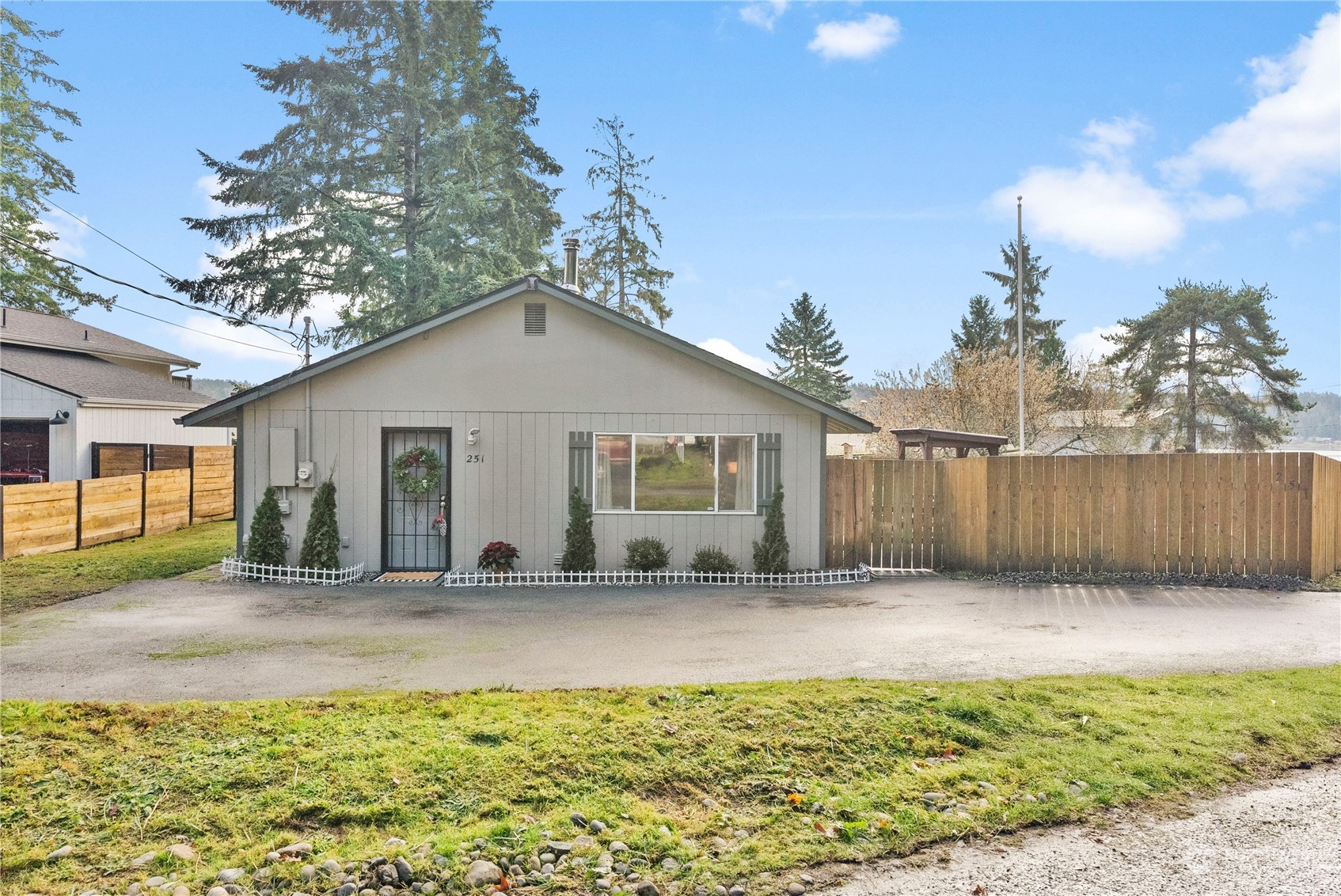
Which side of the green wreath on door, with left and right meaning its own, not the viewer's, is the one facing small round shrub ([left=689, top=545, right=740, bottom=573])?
left

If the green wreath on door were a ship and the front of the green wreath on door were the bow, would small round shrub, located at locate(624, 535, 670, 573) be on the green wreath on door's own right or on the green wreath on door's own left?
on the green wreath on door's own left

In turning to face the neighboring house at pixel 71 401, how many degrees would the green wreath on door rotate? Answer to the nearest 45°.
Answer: approximately 135° to its right

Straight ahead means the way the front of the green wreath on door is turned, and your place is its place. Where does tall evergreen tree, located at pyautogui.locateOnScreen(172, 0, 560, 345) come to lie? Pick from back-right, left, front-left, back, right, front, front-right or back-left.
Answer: back

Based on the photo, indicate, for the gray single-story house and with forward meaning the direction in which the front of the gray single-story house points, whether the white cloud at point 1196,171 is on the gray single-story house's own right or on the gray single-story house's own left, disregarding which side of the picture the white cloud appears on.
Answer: on the gray single-story house's own left

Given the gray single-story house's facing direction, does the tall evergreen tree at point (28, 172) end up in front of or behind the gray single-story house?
behind

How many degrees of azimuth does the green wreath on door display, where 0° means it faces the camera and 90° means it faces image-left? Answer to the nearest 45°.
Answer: approximately 0°

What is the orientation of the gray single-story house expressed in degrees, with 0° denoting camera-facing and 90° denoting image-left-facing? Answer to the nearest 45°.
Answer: approximately 0°

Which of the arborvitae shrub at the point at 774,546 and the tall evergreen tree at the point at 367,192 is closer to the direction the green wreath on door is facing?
the arborvitae shrub

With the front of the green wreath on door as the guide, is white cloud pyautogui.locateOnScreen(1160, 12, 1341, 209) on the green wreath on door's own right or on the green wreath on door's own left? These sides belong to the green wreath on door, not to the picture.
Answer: on the green wreath on door's own left
